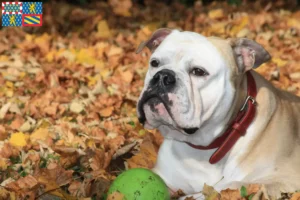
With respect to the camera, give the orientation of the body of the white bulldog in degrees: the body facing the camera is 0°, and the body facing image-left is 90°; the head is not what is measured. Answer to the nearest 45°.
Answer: approximately 45°

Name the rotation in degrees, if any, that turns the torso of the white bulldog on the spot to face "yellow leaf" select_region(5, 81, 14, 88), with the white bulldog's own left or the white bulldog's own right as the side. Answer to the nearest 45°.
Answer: approximately 90° to the white bulldog's own right

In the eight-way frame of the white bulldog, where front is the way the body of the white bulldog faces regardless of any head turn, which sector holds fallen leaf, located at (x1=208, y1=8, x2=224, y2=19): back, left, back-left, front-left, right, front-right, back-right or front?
back-right

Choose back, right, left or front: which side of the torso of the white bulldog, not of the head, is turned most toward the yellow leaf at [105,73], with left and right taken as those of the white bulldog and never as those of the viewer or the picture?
right

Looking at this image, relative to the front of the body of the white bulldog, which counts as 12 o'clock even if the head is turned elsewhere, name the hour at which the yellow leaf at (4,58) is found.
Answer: The yellow leaf is roughly at 3 o'clock from the white bulldog.

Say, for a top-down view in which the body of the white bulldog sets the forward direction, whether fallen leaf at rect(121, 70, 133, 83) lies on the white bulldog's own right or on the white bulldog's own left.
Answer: on the white bulldog's own right

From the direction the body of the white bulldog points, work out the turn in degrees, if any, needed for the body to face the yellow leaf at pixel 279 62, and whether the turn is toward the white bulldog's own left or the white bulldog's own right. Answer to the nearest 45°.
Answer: approximately 135° to the white bulldog's own right

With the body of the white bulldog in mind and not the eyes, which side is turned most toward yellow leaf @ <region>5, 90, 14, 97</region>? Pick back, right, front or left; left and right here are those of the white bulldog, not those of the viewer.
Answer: right

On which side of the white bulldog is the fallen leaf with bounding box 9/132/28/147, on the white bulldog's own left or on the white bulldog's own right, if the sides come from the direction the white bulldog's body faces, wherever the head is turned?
on the white bulldog's own right

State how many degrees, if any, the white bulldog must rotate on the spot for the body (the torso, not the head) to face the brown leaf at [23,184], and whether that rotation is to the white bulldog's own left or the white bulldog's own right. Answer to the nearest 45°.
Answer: approximately 45° to the white bulldog's own right

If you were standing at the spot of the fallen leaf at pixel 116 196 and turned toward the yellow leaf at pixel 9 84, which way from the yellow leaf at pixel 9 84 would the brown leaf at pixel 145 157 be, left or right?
right

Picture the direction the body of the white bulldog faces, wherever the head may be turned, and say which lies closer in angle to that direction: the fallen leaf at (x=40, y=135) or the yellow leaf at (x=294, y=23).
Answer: the fallen leaf

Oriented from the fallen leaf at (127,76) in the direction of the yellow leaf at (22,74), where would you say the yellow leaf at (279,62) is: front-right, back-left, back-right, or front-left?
back-right

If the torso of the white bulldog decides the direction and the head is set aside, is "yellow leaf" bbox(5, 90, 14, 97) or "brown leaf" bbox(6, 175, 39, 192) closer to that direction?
the brown leaf
